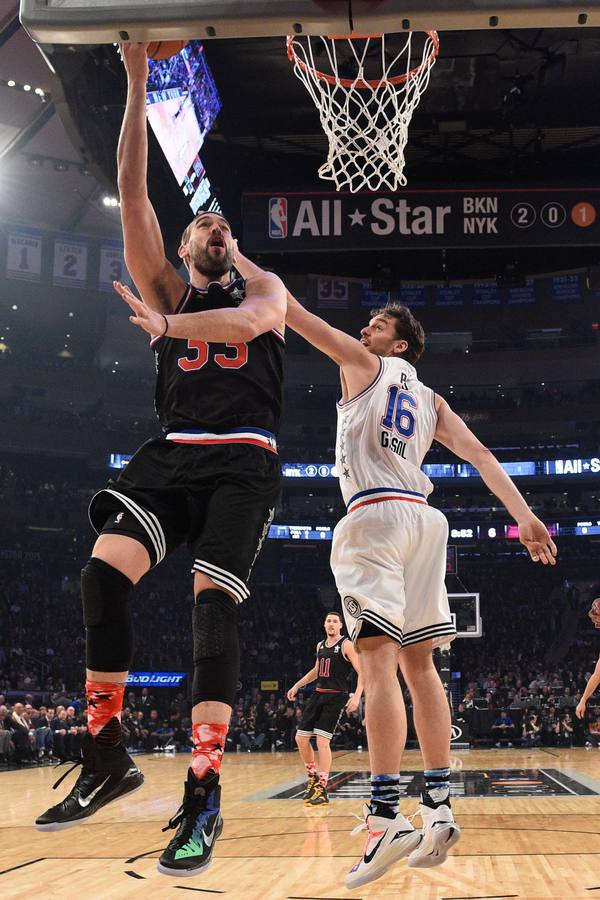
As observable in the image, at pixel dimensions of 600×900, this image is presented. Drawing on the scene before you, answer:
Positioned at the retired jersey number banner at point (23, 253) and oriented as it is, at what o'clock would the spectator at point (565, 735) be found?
The spectator is roughly at 10 o'clock from the retired jersey number banner.

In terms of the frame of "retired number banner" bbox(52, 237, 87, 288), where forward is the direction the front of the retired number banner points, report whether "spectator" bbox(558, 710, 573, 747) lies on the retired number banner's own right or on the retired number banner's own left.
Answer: on the retired number banner's own left

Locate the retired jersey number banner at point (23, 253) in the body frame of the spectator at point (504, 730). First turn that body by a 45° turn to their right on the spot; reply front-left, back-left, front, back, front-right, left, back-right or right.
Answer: front-right

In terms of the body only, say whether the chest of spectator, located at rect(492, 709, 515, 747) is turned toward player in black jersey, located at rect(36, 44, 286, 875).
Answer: yes

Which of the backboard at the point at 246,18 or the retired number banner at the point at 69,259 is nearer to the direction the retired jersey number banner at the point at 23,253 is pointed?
the backboard

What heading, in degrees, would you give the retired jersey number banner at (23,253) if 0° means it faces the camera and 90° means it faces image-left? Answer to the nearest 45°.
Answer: approximately 0°
